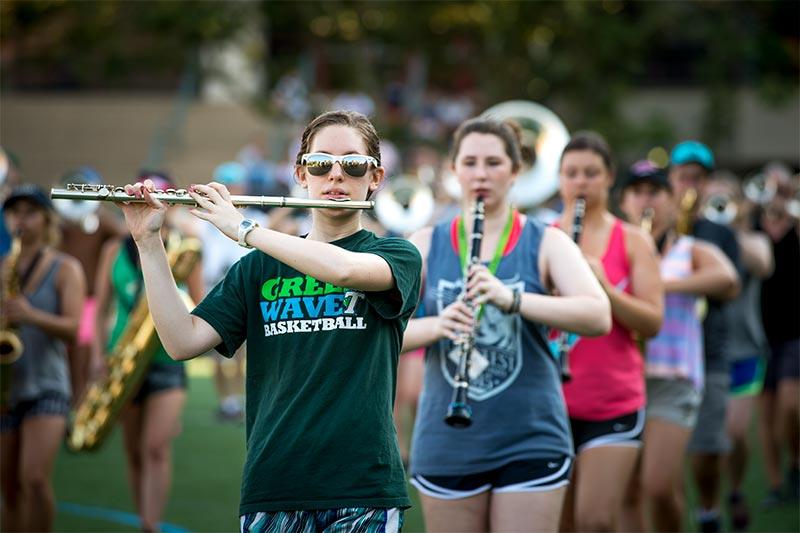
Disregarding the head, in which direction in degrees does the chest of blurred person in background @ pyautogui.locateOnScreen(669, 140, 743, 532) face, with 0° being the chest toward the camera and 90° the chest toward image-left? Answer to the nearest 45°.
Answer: approximately 45°

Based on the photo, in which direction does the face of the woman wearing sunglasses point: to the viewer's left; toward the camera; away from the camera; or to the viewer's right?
toward the camera

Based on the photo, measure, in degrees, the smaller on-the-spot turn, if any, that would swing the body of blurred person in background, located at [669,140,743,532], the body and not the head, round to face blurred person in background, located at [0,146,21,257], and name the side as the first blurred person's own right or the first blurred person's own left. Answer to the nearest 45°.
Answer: approximately 45° to the first blurred person's own right

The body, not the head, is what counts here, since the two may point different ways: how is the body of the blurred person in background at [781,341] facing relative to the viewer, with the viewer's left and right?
facing the viewer and to the left of the viewer

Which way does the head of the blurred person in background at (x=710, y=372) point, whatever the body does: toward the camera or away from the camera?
toward the camera

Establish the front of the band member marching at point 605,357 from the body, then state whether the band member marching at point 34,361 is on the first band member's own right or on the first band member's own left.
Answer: on the first band member's own right

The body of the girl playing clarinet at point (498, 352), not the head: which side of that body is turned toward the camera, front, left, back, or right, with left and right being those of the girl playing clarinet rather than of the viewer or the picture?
front

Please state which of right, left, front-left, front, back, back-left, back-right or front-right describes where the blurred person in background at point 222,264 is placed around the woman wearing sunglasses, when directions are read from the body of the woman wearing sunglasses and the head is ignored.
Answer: back

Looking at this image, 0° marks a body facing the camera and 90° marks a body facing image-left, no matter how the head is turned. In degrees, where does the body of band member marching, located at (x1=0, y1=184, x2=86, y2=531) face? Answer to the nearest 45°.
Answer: approximately 45°

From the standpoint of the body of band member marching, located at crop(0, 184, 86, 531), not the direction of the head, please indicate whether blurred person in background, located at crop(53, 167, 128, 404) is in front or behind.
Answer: behind

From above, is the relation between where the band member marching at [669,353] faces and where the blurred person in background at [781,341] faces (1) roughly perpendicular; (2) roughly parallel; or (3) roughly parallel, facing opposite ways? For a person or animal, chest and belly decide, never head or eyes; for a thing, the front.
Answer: roughly parallel
